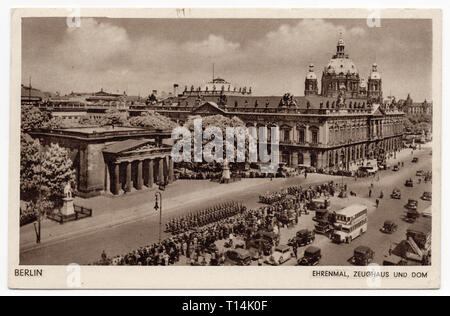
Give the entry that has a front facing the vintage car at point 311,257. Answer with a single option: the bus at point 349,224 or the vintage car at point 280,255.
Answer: the bus

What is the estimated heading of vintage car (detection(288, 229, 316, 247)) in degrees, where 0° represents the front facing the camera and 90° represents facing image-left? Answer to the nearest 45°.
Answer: approximately 45°

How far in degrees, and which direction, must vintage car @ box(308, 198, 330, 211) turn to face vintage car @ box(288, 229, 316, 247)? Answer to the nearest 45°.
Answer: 0° — it already faces it

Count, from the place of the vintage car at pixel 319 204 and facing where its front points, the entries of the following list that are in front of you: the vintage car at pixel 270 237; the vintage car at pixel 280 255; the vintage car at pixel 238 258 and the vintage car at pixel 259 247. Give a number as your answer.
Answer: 4

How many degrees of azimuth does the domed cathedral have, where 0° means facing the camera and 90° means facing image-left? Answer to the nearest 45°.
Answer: approximately 0°

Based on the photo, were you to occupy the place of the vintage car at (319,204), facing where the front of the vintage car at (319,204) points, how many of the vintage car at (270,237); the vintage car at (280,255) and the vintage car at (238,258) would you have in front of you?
3

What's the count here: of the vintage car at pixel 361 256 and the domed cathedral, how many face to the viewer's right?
0

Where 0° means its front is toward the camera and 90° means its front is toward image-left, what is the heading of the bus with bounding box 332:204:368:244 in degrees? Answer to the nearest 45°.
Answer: approximately 45°
